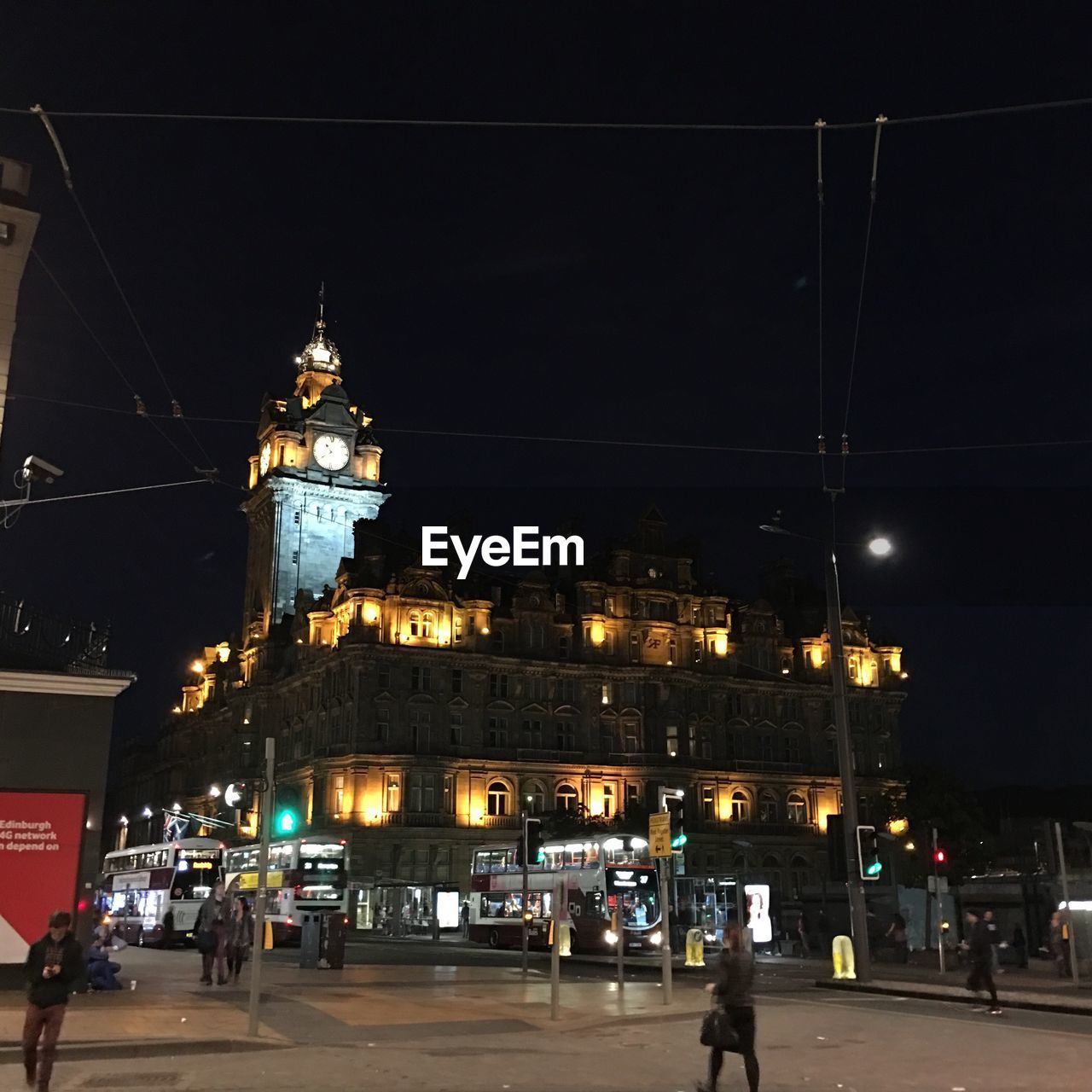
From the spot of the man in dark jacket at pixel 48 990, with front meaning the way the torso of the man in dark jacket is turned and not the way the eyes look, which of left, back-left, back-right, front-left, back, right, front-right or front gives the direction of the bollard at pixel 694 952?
back-left

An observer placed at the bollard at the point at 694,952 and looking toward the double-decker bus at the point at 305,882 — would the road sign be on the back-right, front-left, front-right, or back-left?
back-left

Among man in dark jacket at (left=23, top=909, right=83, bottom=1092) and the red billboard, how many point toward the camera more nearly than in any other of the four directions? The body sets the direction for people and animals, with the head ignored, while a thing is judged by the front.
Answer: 2

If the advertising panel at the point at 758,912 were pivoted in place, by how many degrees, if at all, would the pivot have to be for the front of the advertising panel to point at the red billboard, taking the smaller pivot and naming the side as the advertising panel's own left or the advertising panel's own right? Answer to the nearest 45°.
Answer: approximately 45° to the advertising panel's own right

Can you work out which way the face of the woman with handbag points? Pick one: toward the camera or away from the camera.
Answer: away from the camera

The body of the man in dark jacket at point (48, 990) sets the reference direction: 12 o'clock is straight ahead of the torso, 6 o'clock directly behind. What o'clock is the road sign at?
The road sign is roughly at 8 o'clock from the man in dark jacket.
